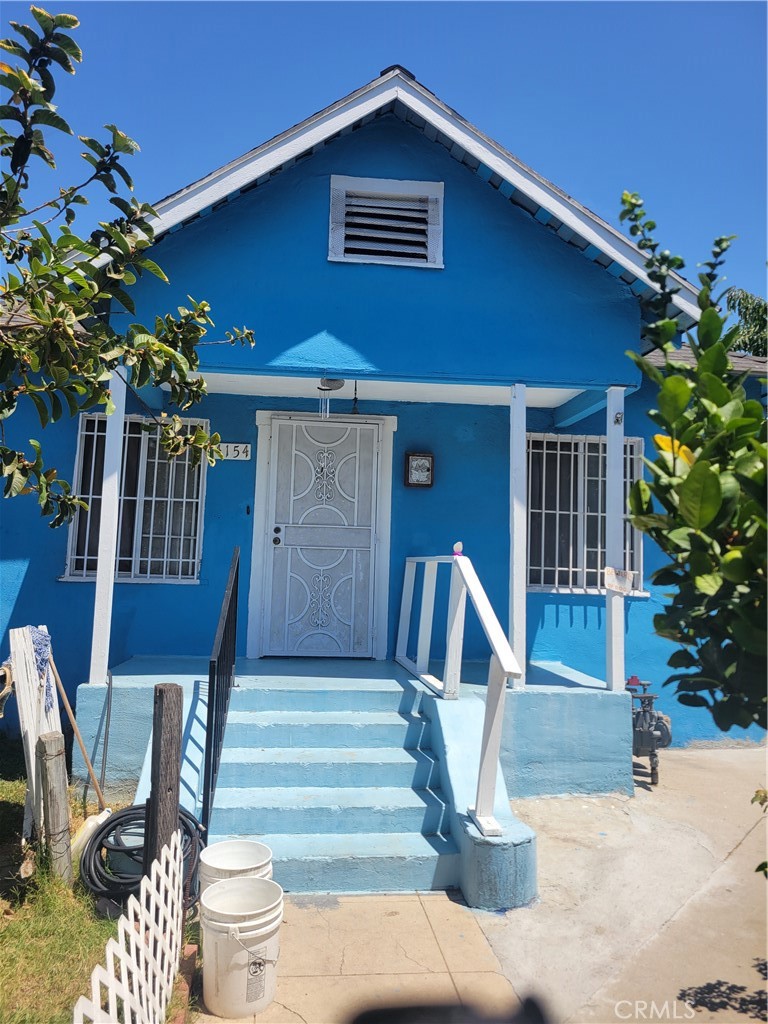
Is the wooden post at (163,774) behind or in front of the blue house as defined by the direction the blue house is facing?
in front

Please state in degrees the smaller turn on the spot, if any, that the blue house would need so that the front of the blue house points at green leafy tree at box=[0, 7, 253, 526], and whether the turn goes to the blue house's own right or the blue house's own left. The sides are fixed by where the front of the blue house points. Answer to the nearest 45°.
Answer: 0° — it already faces it

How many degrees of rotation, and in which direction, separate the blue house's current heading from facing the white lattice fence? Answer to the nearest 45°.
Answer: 0° — it already faces it

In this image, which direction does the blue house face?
toward the camera

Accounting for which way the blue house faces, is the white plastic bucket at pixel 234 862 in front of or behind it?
in front

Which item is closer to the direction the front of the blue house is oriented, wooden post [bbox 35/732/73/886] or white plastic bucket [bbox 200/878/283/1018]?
the white plastic bucket

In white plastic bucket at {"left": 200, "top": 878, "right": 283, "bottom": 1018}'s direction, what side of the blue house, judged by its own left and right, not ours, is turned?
front
